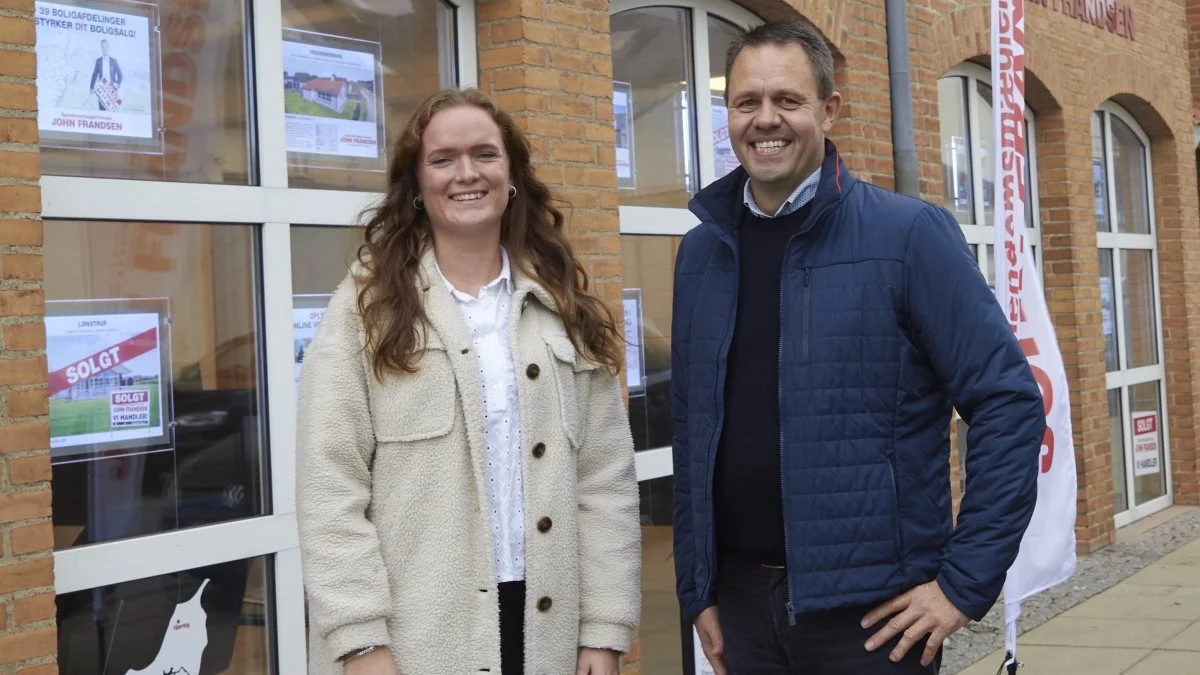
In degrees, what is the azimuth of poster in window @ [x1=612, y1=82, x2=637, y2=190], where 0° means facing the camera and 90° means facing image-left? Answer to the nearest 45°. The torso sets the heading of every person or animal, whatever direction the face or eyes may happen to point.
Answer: approximately 315°

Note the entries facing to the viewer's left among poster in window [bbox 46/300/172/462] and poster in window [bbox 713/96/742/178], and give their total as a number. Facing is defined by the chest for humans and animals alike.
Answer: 0

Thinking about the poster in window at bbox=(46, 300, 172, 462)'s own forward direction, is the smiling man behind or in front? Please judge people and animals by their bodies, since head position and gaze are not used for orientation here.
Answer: in front
